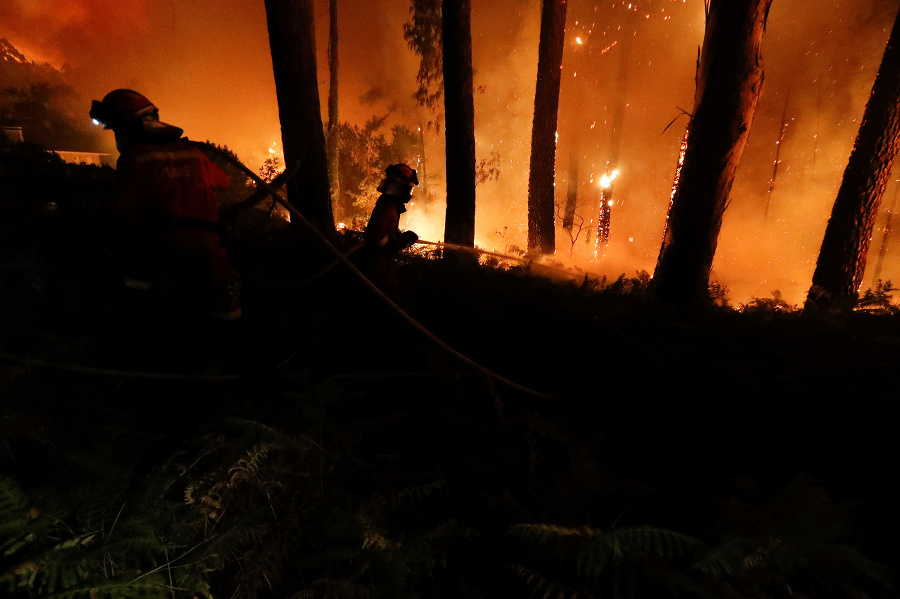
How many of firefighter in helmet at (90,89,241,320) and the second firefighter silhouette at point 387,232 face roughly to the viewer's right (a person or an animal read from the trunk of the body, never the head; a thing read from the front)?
1

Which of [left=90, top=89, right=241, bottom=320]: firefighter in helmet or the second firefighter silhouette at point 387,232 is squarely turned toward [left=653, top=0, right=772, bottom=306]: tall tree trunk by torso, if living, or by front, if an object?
the second firefighter silhouette

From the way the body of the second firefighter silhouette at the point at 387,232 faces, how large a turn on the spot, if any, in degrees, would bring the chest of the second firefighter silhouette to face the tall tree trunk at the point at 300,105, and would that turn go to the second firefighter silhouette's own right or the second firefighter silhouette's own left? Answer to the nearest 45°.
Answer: approximately 135° to the second firefighter silhouette's own left

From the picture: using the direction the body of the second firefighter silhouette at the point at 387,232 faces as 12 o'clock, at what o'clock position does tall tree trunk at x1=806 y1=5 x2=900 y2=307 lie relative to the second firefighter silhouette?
The tall tree trunk is roughly at 12 o'clock from the second firefighter silhouette.

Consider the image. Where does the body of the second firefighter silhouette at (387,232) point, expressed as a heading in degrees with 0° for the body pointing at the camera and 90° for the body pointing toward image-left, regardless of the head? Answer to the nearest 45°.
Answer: approximately 270°

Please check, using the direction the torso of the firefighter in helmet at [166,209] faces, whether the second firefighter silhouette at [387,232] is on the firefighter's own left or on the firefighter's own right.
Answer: on the firefighter's own right

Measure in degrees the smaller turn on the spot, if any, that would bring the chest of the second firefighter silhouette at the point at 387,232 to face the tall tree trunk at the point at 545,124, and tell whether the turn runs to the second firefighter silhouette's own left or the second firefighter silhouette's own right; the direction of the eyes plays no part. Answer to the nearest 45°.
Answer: approximately 45° to the second firefighter silhouette's own left

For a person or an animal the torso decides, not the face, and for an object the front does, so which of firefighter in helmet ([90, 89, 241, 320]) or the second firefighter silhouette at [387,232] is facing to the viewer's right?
the second firefighter silhouette
